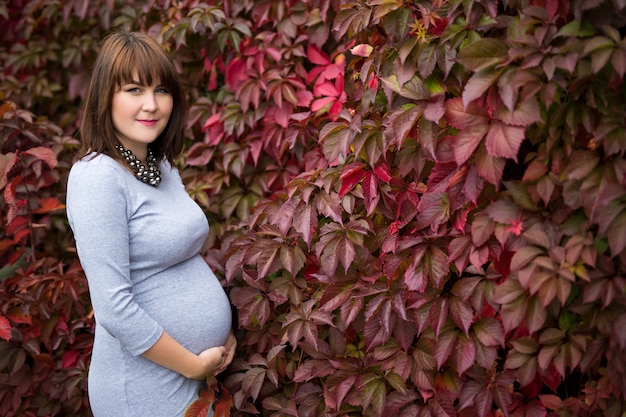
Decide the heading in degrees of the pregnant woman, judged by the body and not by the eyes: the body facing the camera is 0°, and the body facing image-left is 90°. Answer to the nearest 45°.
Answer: approximately 315°

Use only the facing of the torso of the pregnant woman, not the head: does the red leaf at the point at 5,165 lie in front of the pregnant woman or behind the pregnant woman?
behind

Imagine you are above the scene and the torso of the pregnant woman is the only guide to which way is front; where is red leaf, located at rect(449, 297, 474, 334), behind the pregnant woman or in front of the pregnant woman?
in front

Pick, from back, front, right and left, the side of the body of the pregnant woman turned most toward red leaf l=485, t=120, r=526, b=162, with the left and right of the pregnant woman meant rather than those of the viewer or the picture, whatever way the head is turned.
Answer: front

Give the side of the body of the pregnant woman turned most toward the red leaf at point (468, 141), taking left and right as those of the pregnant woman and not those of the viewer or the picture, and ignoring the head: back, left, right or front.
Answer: front

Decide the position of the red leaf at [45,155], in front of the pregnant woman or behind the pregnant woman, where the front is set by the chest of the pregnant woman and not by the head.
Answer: behind

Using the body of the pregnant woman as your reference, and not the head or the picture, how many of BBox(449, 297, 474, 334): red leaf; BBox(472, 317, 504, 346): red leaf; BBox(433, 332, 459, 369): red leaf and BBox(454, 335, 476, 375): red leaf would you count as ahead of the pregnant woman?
4
